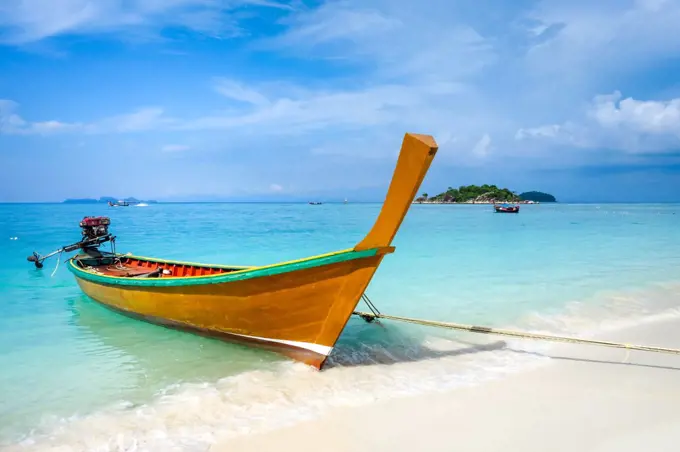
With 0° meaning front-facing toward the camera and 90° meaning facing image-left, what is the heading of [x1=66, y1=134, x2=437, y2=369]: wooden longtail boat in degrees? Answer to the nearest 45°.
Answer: approximately 315°
